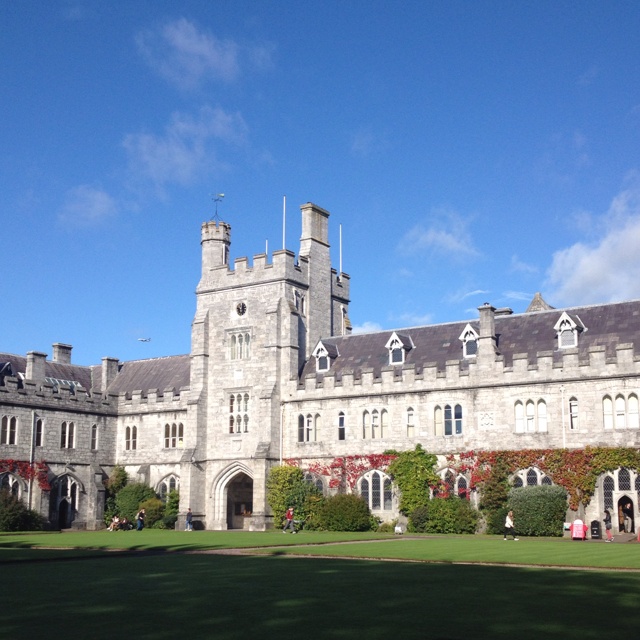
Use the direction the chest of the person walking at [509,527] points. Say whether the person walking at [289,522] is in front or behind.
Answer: behind

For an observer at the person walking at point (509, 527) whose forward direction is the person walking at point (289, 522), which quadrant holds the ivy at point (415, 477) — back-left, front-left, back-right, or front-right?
front-right
